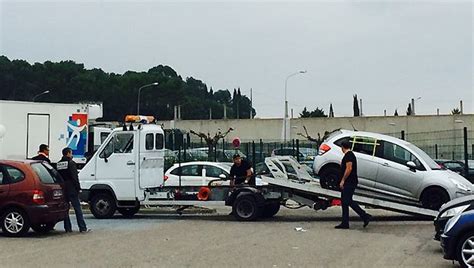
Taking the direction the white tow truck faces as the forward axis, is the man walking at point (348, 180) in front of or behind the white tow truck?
behind

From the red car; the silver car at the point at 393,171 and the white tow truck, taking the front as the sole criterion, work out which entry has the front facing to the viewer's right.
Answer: the silver car

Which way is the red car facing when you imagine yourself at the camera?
facing away from the viewer and to the left of the viewer

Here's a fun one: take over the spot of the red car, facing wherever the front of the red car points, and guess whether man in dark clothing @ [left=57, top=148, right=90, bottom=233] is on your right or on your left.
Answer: on your right

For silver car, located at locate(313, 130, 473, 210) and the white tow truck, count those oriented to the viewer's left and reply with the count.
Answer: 1

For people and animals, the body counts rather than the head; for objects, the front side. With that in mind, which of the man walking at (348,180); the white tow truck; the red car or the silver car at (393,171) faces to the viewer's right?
the silver car

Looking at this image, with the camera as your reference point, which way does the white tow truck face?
facing to the left of the viewer

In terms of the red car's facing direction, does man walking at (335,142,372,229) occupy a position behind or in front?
behind

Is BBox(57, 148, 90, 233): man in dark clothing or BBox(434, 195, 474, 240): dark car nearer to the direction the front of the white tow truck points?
the man in dark clothing

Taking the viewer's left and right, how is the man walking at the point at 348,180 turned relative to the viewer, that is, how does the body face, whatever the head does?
facing to the left of the viewer

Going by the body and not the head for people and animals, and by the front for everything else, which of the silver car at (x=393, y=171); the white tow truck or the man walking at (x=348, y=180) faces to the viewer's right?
the silver car

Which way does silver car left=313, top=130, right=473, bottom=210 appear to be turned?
to the viewer's right

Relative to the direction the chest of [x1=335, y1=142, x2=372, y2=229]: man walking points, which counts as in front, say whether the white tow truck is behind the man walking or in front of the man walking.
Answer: in front
